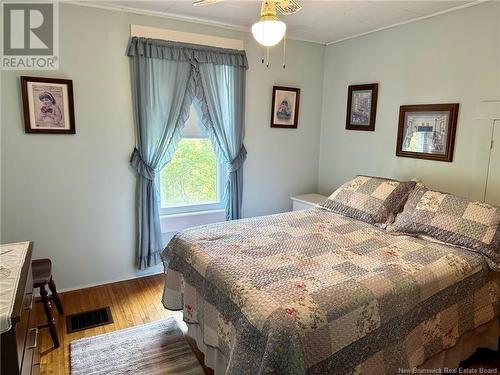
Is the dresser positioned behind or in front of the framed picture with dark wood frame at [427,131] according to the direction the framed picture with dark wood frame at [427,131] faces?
in front

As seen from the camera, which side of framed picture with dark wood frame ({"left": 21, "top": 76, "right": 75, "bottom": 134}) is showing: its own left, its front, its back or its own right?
front

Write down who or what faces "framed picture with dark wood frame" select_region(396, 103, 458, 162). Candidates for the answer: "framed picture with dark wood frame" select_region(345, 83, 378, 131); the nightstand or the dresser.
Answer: the dresser

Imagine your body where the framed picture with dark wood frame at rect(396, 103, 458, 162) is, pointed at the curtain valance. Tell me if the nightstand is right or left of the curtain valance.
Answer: right

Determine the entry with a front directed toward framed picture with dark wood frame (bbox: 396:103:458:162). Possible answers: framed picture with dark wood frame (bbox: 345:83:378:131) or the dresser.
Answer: the dresser

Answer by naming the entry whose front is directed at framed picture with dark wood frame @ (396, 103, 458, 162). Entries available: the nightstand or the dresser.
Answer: the dresser

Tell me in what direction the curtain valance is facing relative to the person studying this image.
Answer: facing the viewer

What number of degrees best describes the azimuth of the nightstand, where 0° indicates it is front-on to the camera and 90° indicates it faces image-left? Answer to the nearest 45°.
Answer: approximately 45°

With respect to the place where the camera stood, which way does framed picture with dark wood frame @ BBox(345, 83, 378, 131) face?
facing the viewer and to the left of the viewer

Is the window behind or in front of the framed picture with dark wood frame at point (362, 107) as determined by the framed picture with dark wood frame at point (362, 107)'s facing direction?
in front

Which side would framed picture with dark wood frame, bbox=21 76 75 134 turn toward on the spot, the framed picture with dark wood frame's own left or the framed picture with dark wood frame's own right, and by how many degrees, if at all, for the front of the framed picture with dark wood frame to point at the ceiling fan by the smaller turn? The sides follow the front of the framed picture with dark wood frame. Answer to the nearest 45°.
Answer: approximately 45° to the framed picture with dark wood frame's own left

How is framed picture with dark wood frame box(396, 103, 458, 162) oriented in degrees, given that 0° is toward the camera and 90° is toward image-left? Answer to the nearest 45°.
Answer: approximately 45°

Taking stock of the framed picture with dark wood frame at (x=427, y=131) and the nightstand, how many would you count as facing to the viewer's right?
0

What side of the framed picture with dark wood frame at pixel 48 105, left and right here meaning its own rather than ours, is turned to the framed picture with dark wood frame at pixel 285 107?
left

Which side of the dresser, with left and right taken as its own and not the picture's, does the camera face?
right
